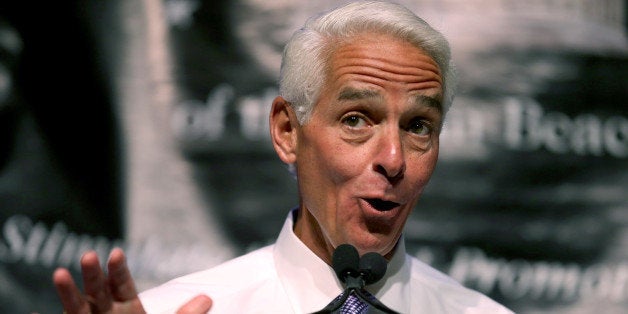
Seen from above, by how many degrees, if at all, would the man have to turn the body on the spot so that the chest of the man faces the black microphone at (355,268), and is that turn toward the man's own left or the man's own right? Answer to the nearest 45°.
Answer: approximately 45° to the man's own right

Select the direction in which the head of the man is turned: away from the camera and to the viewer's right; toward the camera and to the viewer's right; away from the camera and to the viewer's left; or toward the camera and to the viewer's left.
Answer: toward the camera and to the viewer's right
